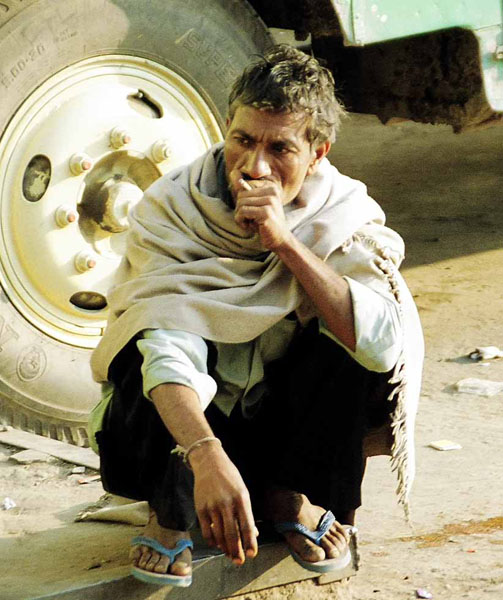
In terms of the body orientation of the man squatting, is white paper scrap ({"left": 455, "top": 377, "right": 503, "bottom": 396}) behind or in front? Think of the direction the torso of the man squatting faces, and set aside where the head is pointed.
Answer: behind

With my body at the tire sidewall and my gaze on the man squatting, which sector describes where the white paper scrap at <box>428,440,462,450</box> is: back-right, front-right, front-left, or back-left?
front-left

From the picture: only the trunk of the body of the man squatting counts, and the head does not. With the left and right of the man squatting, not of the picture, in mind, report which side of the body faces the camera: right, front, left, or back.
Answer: front

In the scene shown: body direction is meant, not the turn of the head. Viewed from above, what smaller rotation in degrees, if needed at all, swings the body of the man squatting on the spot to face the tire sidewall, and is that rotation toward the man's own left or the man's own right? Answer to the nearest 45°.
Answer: approximately 180°

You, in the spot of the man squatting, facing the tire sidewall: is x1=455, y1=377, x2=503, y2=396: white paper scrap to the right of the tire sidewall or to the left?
right
